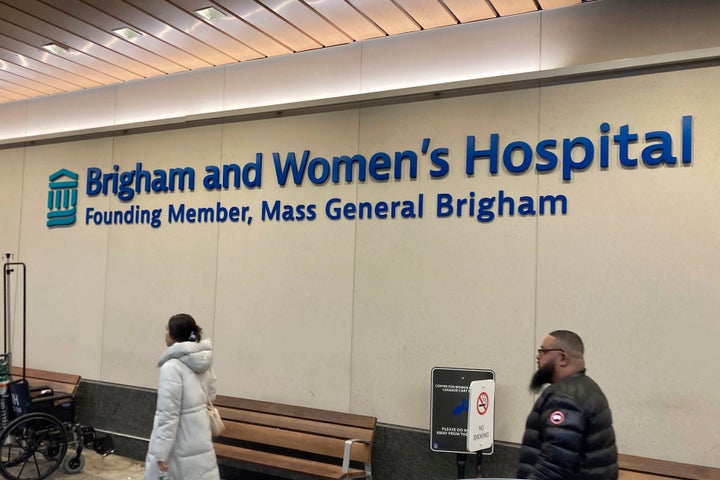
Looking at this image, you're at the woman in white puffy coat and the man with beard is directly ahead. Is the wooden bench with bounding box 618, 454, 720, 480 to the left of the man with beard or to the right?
left

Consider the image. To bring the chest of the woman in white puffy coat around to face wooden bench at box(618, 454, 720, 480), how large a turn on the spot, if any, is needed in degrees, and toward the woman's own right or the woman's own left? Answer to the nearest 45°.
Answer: approximately 135° to the woman's own right

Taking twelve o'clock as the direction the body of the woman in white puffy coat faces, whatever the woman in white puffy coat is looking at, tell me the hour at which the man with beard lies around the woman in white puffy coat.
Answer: The man with beard is roughly at 6 o'clock from the woman in white puffy coat.

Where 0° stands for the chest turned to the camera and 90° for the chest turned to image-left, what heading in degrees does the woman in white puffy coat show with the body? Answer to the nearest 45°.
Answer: approximately 135°
